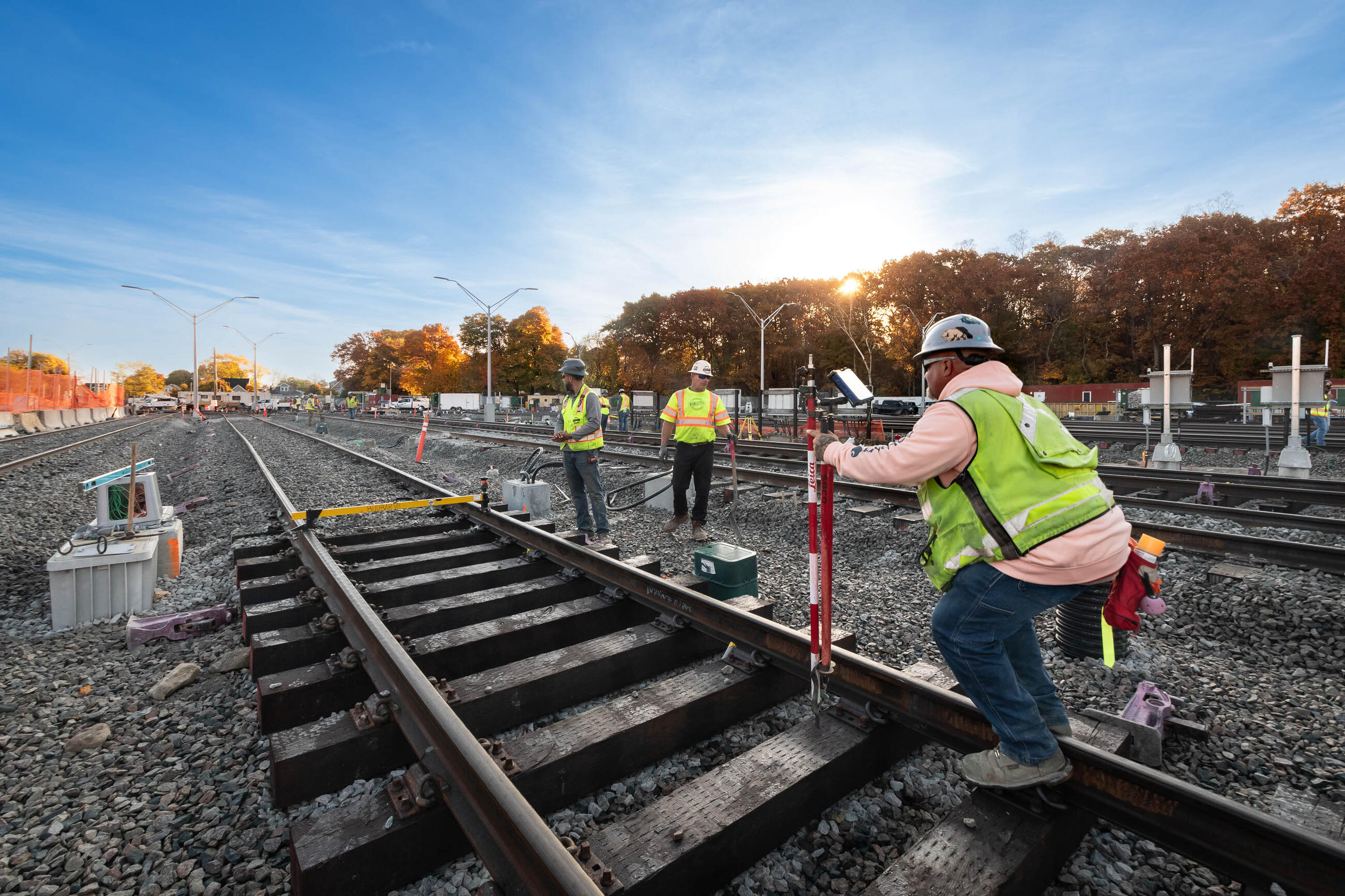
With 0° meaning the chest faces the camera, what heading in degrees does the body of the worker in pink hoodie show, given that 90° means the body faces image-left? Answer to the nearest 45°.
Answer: approximately 90°

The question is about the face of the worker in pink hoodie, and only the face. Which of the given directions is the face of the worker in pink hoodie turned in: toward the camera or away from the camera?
away from the camera

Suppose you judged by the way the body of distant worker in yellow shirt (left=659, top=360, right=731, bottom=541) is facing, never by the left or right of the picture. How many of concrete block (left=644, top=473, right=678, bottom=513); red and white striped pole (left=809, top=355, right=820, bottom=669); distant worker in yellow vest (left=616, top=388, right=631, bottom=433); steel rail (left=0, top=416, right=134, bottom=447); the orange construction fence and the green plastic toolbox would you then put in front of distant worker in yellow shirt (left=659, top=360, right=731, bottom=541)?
2

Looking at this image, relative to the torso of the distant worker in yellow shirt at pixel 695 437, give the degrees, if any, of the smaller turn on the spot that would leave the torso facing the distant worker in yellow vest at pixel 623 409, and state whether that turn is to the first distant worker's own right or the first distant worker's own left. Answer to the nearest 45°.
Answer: approximately 180°

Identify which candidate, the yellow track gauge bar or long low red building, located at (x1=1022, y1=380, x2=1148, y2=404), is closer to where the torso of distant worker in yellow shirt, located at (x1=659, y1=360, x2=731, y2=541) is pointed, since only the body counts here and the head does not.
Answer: the yellow track gauge bar

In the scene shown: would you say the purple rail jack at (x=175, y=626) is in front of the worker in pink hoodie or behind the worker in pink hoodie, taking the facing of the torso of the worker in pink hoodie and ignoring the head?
in front

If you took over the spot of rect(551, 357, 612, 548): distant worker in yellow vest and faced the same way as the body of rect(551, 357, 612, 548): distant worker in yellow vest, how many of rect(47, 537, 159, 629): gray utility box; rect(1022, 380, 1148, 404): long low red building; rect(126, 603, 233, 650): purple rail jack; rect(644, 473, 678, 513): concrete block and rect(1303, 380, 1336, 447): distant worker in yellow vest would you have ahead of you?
2

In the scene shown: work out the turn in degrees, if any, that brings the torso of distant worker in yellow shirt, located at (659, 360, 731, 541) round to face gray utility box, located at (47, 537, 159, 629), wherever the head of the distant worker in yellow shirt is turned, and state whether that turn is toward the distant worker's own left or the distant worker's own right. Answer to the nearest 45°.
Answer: approximately 45° to the distant worker's own right

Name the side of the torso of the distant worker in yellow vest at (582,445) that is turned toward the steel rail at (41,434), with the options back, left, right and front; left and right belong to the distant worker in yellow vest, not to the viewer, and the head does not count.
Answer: right

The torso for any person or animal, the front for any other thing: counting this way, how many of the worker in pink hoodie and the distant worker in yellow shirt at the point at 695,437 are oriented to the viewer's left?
1

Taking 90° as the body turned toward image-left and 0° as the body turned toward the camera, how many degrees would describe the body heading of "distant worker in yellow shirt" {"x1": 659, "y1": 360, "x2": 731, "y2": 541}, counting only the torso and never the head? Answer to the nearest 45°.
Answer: approximately 0°

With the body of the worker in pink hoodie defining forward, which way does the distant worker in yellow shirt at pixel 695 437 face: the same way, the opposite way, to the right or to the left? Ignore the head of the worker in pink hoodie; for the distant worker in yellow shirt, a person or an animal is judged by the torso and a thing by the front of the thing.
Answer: to the left
